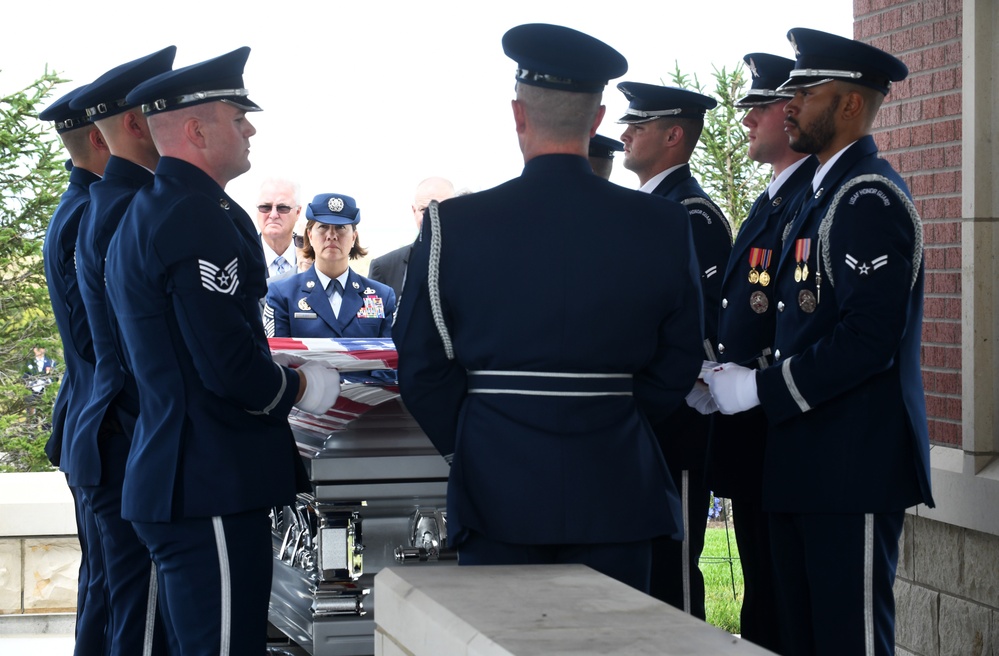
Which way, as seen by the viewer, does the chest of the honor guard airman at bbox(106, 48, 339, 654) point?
to the viewer's right

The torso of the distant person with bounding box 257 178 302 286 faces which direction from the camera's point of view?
toward the camera

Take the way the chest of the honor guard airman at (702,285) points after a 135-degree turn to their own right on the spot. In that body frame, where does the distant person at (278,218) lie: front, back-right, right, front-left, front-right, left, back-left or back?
left

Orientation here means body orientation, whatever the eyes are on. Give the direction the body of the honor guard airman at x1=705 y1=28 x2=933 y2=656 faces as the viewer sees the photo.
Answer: to the viewer's left

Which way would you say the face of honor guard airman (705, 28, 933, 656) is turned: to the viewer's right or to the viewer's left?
to the viewer's left

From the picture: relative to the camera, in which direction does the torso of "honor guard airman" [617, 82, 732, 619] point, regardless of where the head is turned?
to the viewer's left

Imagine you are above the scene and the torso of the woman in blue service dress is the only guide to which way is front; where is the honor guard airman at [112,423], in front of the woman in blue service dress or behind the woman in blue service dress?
in front

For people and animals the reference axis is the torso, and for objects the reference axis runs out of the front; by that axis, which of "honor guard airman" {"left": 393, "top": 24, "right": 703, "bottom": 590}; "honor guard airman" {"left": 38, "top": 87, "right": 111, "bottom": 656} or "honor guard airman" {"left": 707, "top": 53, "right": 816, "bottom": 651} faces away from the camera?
"honor guard airman" {"left": 393, "top": 24, "right": 703, "bottom": 590}

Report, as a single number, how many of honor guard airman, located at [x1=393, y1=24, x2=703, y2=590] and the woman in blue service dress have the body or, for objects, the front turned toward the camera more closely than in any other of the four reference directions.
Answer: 1

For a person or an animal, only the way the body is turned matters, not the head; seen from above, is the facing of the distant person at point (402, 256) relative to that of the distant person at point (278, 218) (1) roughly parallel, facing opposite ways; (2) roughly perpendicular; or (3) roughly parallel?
roughly parallel

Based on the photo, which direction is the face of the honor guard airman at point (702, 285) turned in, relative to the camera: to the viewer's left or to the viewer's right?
to the viewer's left

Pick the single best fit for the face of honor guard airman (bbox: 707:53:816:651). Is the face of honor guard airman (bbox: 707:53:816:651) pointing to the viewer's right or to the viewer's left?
to the viewer's left

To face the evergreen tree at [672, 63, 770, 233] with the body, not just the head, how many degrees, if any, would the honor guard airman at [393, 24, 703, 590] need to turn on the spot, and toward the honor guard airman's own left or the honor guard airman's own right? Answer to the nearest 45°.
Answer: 0° — they already face it

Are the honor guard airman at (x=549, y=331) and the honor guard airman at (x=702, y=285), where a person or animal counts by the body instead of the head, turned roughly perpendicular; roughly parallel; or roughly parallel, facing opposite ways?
roughly perpendicular

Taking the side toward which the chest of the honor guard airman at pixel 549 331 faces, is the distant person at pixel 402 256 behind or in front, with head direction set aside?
in front

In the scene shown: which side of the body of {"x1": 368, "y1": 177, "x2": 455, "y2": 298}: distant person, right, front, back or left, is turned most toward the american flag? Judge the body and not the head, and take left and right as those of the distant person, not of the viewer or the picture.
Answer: front

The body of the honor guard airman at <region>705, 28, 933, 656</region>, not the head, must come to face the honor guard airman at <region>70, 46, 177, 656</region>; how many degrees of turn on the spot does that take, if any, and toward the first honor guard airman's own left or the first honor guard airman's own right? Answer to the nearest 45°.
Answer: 0° — they already face them

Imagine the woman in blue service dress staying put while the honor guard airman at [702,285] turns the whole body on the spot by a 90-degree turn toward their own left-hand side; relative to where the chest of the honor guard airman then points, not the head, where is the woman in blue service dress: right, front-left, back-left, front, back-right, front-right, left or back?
back-right

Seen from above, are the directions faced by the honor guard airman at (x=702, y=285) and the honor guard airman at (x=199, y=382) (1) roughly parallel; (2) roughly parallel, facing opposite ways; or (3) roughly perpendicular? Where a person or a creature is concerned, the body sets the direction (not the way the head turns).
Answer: roughly parallel, facing opposite ways
